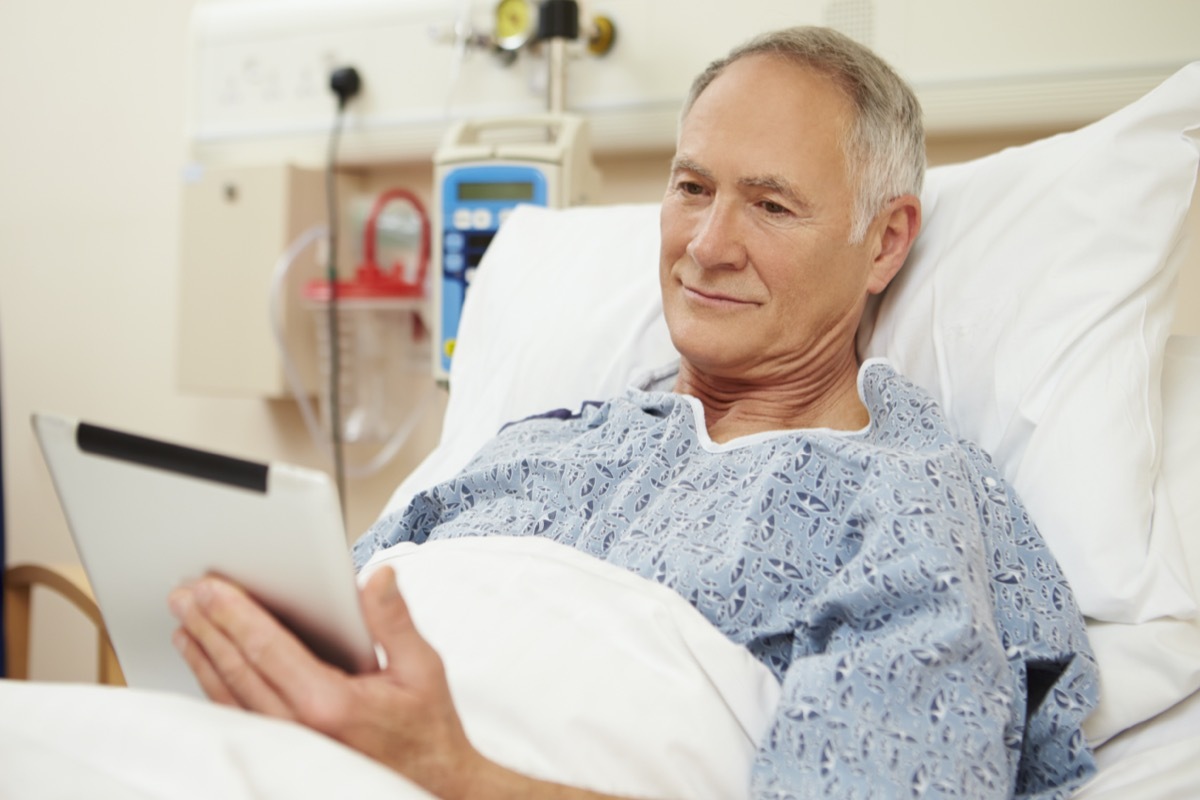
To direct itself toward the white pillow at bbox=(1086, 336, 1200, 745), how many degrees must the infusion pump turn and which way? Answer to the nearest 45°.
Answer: approximately 45° to its left

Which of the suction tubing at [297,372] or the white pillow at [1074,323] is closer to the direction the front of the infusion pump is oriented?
the white pillow

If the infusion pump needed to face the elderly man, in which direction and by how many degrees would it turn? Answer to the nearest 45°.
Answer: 0° — it already faces them

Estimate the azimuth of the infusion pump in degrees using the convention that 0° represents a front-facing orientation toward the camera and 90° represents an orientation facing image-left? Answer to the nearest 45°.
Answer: approximately 0°

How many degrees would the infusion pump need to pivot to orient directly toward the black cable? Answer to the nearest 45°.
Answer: approximately 135° to its right

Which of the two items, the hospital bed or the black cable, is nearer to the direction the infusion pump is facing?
the hospital bed
